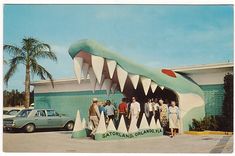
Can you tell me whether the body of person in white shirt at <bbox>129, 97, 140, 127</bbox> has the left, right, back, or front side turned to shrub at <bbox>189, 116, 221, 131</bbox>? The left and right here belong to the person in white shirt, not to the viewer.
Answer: left

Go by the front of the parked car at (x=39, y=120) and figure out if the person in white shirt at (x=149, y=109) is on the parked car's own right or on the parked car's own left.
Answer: on the parked car's own right

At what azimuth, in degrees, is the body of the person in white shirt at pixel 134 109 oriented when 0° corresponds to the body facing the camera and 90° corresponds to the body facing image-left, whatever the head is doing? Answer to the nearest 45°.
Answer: approximately 0°

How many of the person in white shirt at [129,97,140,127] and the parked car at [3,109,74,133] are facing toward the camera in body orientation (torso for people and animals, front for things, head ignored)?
1
